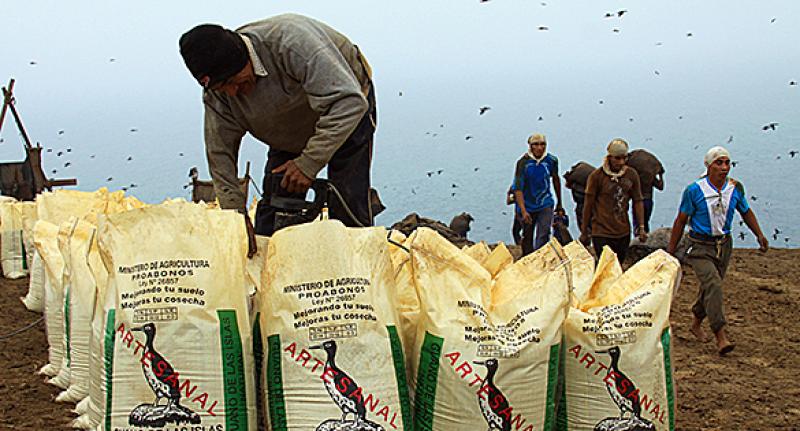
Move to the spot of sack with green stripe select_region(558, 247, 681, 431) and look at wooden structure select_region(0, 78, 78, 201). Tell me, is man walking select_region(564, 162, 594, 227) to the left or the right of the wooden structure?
right

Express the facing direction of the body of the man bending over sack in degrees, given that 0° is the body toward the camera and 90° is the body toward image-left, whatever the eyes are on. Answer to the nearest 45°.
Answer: approximately 45°

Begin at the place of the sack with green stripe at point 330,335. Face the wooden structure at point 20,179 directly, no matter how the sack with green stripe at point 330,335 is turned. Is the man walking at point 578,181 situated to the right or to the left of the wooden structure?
right

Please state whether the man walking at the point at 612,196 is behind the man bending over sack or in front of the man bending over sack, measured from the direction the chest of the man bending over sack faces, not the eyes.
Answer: behind

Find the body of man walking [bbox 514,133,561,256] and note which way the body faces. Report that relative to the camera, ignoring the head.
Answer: toward the camera

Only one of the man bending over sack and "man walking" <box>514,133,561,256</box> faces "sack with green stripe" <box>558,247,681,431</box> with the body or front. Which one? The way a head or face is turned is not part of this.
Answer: the man walking

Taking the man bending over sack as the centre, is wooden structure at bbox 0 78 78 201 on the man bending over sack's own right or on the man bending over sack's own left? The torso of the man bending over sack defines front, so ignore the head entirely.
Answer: on the man bending over sack's own right

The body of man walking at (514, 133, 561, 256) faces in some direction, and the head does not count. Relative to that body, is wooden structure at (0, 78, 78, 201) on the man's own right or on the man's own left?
on the man's own right

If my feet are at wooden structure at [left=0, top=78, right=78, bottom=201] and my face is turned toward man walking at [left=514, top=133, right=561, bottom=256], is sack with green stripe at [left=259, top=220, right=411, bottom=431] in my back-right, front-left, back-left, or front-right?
front-right

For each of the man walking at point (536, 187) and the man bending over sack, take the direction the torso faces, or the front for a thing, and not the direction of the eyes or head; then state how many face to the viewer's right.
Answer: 0

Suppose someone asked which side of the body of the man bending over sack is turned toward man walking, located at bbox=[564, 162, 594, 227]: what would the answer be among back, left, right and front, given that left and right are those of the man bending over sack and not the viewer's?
back

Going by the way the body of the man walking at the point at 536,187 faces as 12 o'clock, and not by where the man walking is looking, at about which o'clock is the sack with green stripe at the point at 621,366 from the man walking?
The sack with green stripe is roughly at 12 o'clock from the man walking.

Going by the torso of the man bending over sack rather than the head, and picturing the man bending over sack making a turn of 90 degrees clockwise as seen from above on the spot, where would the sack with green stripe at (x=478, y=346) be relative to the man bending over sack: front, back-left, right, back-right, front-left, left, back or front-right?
back
